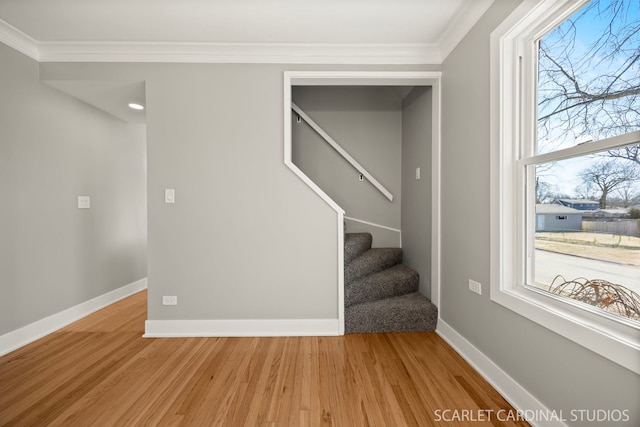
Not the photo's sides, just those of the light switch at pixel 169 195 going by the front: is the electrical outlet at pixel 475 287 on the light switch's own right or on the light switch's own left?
on the light switch's own left

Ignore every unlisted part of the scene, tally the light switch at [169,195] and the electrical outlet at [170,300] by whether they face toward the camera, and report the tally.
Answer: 2

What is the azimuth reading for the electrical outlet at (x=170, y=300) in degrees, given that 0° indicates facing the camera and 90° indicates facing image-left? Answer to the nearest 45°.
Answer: approximately 0°

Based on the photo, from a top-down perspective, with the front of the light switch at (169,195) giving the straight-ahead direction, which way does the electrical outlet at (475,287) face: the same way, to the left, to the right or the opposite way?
to the right

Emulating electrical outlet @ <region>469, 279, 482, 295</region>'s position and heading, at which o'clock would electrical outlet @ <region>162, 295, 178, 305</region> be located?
electrical outlet @ <region>162, 295, 178, 305</region> is roughly at 1 o'clock from electrical outlet @ <region>469, 279, 482, 295</region>.

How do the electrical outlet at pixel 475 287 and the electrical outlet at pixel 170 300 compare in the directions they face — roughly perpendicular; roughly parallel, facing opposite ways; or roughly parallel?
roughly perpendicular

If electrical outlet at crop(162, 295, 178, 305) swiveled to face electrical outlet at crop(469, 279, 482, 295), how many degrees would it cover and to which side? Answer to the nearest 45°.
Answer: approximately 45° to its left
